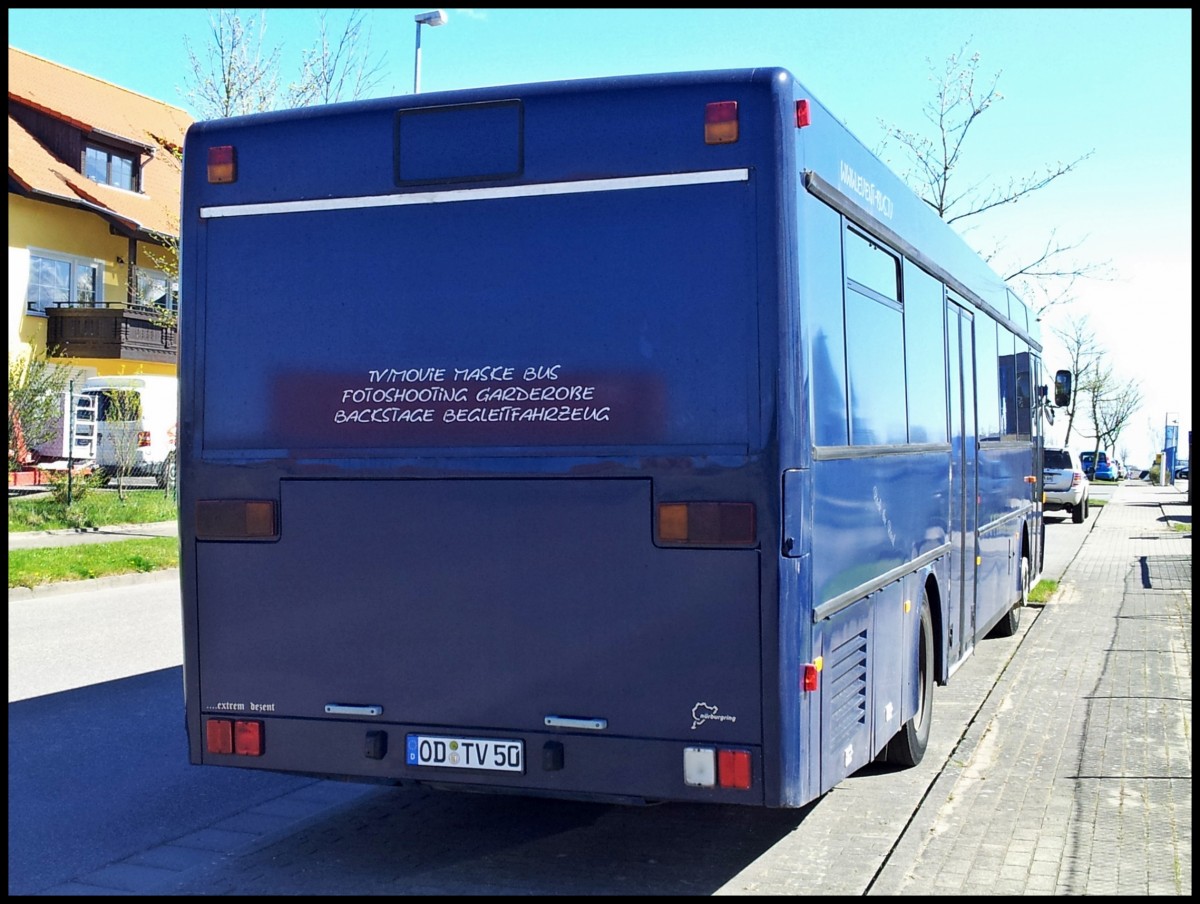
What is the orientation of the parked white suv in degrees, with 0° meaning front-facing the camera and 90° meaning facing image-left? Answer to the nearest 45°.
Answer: approximately 180°

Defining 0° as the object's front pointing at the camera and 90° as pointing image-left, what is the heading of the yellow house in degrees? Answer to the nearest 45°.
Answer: approximately 315°

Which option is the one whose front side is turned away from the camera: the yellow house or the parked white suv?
the parked white suv

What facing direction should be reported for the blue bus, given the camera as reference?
facing away from the viewer and to the right of the viewer

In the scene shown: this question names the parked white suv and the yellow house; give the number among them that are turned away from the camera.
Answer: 1

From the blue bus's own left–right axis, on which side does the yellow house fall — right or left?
on its left

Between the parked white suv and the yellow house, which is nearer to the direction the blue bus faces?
the parked white suv

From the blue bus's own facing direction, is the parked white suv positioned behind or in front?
in front

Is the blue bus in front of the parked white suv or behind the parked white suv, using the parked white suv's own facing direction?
behind
